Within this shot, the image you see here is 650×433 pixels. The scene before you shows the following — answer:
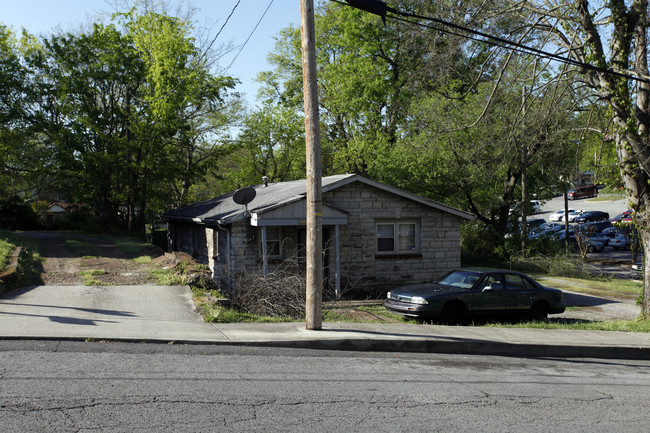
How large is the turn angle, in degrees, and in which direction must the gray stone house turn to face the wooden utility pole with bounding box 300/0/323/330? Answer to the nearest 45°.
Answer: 0° — it already faces it

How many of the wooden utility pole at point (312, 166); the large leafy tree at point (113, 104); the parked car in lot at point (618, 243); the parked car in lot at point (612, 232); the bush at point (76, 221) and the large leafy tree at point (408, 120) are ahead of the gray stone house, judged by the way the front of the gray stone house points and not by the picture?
1

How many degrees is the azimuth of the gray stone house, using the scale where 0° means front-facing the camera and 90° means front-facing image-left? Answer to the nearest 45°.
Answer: approximately 0°

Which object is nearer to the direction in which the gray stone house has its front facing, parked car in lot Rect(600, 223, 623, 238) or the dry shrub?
the dry shrub

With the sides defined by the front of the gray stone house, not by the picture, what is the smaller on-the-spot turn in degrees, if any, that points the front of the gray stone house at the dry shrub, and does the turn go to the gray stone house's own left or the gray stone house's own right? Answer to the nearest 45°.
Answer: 0° — it already faces it

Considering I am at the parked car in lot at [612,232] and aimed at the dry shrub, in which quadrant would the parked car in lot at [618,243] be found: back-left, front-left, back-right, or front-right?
front-left

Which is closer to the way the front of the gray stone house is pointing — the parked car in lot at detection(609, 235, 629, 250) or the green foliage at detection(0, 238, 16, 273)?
the green foliage

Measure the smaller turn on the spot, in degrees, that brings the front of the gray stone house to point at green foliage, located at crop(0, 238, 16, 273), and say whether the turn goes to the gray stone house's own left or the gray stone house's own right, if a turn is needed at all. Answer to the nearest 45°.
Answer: approximately 45° to the gray stone house's own right

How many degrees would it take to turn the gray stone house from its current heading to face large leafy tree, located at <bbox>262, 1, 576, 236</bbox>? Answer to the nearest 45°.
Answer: approximately 180°

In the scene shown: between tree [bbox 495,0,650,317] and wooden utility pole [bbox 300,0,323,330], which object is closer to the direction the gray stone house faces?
the wooden utility pole

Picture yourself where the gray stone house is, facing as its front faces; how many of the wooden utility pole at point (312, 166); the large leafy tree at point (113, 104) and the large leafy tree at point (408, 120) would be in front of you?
1

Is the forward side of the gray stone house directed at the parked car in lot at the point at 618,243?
no

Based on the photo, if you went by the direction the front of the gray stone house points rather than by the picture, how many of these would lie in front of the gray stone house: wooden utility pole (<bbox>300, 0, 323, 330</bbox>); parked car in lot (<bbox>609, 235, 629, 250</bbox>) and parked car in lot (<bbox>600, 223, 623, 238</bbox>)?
1

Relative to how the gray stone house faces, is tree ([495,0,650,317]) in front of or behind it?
in front

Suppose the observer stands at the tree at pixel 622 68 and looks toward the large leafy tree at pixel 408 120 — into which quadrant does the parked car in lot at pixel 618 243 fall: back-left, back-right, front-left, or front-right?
front-right

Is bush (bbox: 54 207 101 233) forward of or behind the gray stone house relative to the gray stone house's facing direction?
behind
